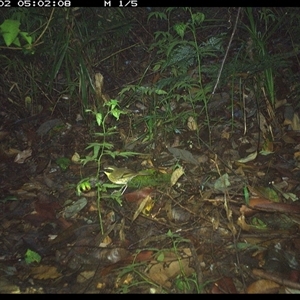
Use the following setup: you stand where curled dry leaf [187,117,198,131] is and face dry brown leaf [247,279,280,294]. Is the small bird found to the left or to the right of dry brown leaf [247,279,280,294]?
right

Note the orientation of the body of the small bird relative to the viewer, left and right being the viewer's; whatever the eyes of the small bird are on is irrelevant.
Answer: facing to the left of the viewer

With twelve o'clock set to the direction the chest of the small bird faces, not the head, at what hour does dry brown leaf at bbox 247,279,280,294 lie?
The dry brown leaf is roughly at 8 o'clock from the small bird.

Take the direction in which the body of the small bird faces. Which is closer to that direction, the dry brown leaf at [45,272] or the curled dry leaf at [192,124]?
the dry brown leaf

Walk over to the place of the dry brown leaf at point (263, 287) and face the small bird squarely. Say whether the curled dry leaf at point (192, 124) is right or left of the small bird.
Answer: right

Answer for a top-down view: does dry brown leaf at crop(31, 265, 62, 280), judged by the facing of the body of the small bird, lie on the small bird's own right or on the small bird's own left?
on the small bird's own left
